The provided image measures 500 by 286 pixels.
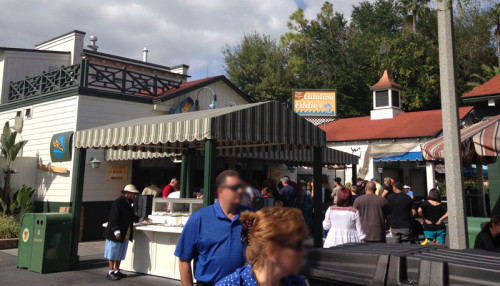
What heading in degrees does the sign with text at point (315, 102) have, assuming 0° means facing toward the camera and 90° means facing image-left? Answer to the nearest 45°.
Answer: approximately 0°

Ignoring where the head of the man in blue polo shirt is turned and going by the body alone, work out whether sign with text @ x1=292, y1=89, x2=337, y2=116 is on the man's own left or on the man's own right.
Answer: on the man's own left

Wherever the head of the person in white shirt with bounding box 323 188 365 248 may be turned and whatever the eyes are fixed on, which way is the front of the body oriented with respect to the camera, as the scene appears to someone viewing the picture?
away from the camera

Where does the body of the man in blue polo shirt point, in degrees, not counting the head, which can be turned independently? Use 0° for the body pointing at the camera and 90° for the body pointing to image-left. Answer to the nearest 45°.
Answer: approximately 315°

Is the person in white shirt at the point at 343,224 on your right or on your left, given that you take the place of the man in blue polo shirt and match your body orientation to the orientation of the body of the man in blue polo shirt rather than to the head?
on your left

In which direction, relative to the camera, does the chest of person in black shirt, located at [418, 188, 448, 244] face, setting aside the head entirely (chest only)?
away from the camera

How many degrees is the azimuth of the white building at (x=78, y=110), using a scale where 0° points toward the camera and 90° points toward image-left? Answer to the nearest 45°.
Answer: approximately 315°

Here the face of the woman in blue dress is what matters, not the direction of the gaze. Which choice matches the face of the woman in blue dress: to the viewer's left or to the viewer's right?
to the viewer's right

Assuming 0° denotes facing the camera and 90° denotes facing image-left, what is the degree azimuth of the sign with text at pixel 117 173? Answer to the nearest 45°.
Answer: approximately 0°

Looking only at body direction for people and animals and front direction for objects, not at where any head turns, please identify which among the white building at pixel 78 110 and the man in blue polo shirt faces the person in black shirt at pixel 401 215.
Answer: the white building
